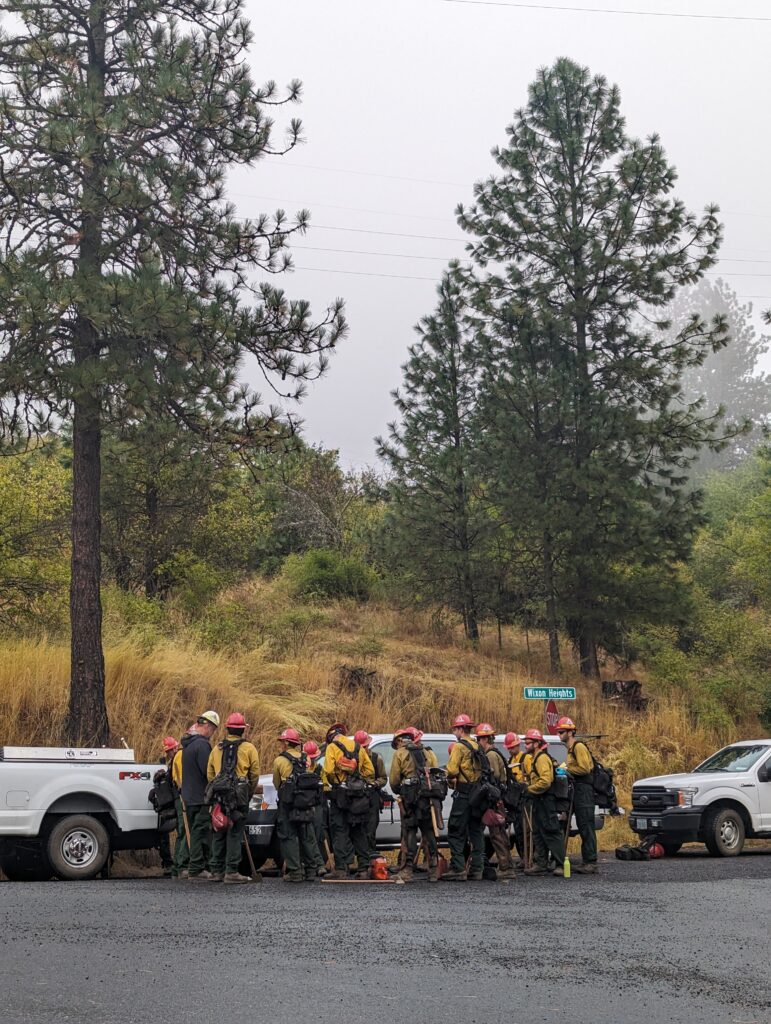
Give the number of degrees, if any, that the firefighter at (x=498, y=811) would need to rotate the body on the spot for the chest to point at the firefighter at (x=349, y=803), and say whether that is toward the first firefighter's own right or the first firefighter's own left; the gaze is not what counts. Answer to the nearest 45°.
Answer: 0° — they already face them

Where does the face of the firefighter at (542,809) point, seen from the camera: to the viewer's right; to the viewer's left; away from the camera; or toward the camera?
to the viewer's left

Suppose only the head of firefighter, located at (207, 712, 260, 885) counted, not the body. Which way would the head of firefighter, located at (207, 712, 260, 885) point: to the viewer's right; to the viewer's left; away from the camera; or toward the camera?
away from the camera

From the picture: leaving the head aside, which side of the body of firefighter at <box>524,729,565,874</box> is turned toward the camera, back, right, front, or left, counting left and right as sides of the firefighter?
left

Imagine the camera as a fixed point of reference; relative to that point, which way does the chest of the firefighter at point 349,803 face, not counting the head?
away from the camera

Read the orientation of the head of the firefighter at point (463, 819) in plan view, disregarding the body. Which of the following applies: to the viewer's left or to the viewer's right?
to the viewer's left

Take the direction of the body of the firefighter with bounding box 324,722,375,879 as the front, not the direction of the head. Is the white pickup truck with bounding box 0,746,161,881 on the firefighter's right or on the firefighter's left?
on the firefighter's left

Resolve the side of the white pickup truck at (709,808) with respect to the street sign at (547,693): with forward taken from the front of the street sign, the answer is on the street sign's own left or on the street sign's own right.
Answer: on the street sign's own left

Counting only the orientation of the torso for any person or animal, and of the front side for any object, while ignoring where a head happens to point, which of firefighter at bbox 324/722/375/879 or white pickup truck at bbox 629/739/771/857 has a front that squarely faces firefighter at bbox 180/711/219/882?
the white pickup truck

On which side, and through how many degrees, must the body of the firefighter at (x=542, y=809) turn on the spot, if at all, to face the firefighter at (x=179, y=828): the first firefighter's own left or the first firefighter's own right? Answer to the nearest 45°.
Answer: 0° — they already face them
